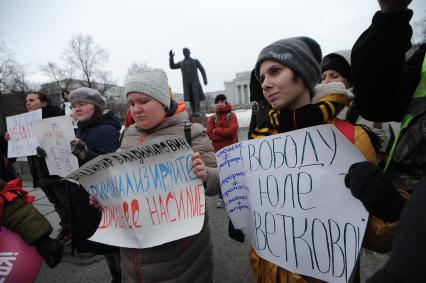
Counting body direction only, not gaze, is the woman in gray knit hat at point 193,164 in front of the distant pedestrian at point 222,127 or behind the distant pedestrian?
in front

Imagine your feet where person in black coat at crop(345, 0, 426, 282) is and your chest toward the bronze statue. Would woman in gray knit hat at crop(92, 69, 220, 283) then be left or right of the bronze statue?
left

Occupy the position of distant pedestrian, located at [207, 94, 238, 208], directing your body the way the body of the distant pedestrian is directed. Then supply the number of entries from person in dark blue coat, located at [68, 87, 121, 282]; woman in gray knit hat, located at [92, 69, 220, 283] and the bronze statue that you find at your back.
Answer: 1

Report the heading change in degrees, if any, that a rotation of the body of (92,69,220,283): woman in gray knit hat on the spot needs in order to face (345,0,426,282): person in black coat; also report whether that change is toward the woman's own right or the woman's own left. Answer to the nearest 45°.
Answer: approximately 90° to the woman's own left

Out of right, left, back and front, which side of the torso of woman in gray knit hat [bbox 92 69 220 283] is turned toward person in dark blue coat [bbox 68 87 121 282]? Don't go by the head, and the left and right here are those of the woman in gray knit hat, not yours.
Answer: right

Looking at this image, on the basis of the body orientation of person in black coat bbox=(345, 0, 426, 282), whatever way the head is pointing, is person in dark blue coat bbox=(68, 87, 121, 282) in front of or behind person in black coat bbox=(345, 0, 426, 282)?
in front

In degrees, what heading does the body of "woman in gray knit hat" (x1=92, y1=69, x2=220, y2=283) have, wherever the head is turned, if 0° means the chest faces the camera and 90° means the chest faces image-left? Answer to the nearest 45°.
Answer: approximately 45°

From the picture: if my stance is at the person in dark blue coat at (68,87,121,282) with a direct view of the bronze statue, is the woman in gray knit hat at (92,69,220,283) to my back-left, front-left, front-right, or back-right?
back-right

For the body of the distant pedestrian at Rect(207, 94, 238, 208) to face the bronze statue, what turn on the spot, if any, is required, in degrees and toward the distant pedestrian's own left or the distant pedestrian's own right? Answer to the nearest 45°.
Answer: approximately 180°

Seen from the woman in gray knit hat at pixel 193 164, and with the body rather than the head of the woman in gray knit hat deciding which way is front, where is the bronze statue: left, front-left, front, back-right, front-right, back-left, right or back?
back-right
